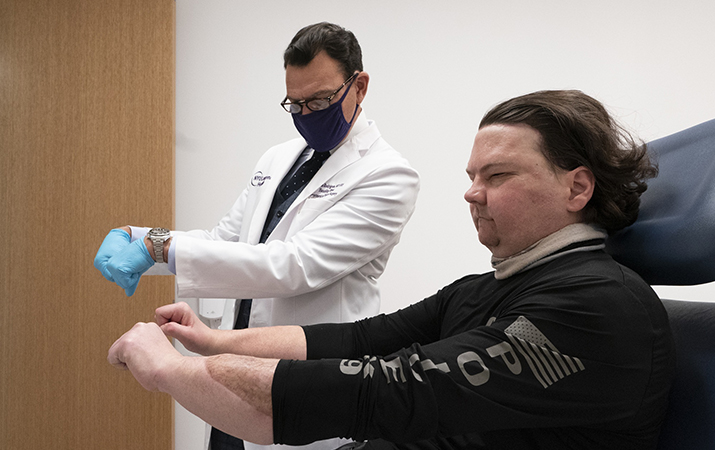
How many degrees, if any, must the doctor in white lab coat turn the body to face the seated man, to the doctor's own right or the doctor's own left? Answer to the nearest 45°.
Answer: approximately 45° to the doctor's own left

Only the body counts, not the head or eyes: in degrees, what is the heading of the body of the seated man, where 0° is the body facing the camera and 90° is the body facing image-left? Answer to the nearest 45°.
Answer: approximately 90°

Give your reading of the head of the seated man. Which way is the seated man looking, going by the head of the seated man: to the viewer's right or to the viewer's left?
to the viewer's left

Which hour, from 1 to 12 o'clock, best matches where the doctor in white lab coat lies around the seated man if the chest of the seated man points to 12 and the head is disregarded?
The doctor in white lab coat is roughly at 2 o'clock from the seated man.
